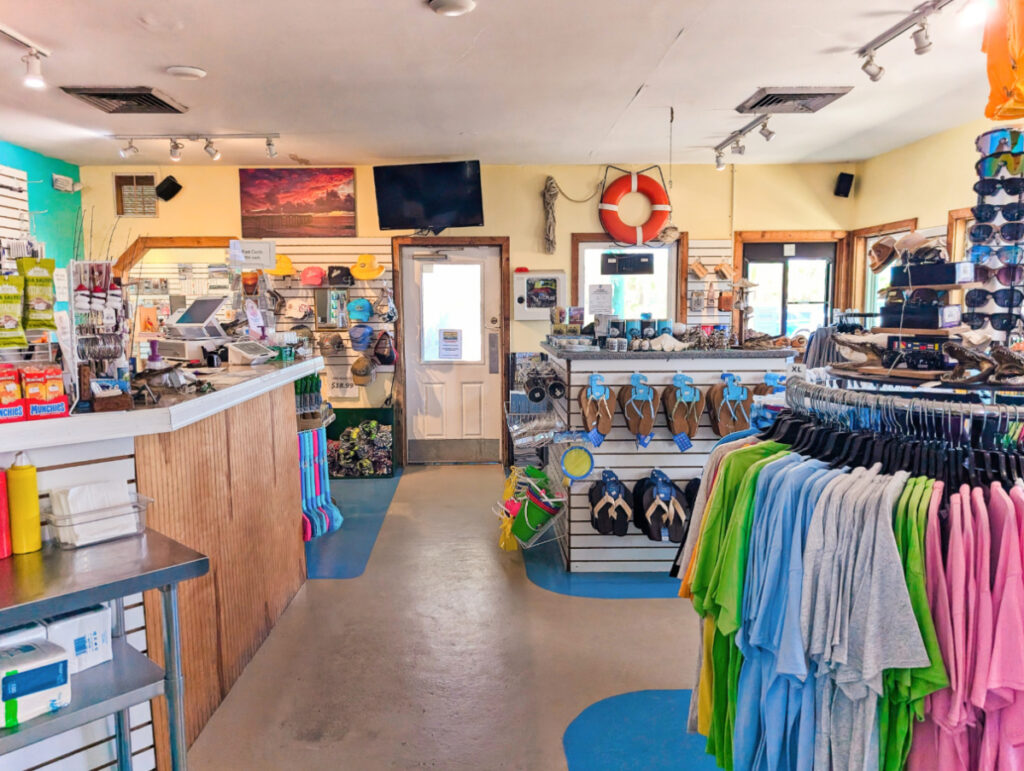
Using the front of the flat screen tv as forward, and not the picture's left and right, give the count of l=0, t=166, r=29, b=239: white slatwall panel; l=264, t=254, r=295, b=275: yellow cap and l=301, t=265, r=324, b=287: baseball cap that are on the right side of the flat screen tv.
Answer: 3

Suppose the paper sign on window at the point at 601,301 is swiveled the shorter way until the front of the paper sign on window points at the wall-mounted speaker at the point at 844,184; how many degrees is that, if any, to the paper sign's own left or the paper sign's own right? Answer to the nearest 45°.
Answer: approximately 135° to the paper sign's own left

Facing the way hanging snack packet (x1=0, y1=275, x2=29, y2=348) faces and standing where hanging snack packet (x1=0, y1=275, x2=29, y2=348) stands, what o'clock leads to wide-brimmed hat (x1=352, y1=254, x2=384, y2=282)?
The wide-brimmed hat is roughly at 7 o'clock from the hanging snack packet.

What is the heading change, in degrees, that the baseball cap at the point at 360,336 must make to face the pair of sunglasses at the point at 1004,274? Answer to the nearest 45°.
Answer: approximately 45° to its left

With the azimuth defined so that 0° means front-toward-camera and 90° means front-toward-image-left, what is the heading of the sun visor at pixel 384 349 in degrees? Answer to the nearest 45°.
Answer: approximately 0°

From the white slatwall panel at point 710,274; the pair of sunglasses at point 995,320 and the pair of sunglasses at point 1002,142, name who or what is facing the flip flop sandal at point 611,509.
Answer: the white slatwall panel

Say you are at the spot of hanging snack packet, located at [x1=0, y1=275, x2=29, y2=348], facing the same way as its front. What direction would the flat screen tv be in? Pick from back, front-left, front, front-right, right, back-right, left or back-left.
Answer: back-left
